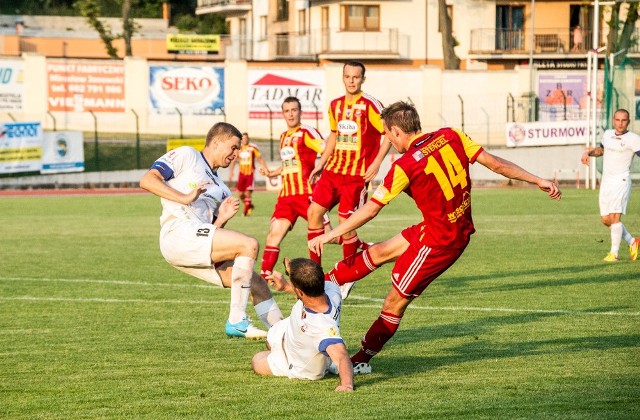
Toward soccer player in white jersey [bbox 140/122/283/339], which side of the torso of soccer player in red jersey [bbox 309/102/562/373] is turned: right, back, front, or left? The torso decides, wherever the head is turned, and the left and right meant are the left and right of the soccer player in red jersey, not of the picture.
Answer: front

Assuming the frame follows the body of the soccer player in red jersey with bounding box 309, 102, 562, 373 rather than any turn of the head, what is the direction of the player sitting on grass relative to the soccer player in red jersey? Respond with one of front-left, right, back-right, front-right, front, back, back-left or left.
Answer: left

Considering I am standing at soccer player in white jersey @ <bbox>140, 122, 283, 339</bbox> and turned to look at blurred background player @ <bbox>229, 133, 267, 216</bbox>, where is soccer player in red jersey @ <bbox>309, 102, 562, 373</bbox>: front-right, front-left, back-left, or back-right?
back-right

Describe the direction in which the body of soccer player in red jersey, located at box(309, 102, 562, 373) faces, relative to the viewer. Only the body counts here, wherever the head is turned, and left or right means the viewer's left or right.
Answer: facing away from the viewer and to the left of the viewer

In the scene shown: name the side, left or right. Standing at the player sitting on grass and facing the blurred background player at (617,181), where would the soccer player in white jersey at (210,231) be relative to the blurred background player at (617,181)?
left

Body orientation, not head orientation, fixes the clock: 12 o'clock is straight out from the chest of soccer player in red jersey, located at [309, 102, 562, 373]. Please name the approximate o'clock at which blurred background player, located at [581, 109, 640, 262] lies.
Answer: The blurred background player is roughly at 2 o'clock from the soccer player in red jersey.

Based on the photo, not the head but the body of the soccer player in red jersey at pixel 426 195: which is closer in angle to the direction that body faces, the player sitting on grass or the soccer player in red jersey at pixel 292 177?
the soccer player in red jersey

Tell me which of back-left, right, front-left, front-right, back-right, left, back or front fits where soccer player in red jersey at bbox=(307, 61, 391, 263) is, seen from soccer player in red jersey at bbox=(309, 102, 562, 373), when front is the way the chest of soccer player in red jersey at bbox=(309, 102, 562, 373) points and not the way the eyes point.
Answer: front-right

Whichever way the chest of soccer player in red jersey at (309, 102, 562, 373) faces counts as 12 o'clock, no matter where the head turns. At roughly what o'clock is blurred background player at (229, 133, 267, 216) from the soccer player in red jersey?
The blurred background player is roughly at 1 o'clock from the soccer player in red jersey.

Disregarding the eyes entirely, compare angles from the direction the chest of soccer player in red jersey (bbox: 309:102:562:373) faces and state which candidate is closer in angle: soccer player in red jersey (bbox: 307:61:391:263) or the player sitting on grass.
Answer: the soccer player in red jersey
